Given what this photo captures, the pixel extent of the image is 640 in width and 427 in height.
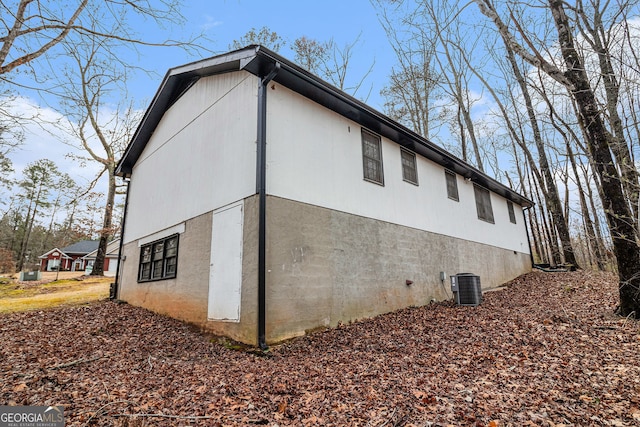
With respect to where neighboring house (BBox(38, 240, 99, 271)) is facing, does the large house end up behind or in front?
in front

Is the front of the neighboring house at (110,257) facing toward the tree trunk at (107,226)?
yes

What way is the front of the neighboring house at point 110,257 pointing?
toward the camera

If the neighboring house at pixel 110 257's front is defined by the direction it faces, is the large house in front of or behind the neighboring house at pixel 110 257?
in front

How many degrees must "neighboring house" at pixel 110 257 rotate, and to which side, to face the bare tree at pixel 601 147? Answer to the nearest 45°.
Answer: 0° — it already faces it

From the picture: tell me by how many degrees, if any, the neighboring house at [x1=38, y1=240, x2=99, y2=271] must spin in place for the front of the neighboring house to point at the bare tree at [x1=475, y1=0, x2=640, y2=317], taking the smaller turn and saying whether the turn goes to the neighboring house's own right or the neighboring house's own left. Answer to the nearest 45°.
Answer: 0° — it already faces it
